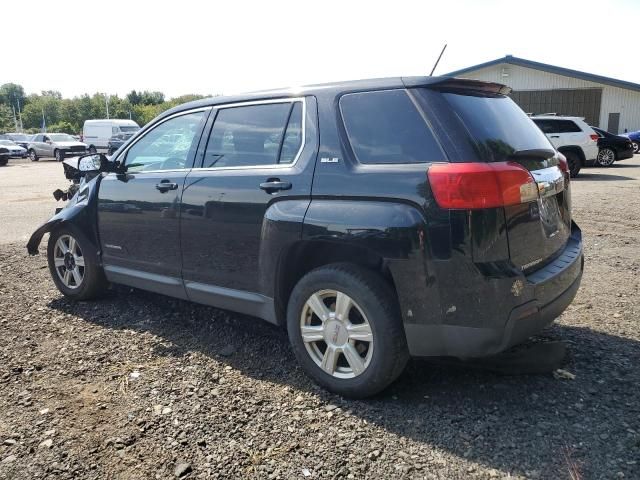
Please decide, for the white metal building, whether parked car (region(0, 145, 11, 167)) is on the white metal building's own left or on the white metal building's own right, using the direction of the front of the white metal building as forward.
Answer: on the white metal building's own right

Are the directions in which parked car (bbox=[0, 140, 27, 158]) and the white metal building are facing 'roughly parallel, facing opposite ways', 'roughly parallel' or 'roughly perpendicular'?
roughly perpendicular

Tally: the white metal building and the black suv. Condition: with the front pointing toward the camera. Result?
1

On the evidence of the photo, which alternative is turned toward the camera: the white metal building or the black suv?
the white metal building

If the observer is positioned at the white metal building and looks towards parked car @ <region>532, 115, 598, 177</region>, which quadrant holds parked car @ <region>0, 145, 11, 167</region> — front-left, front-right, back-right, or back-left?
front-right

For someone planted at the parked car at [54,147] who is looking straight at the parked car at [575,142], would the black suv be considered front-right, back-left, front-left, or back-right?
front-right

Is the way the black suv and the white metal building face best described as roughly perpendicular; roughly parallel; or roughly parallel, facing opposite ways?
roughly perpendicular

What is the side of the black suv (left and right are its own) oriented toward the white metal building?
right

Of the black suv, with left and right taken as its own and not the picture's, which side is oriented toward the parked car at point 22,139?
front

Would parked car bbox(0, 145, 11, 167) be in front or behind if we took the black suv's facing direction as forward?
in front

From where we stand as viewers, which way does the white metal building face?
facing the viewer
